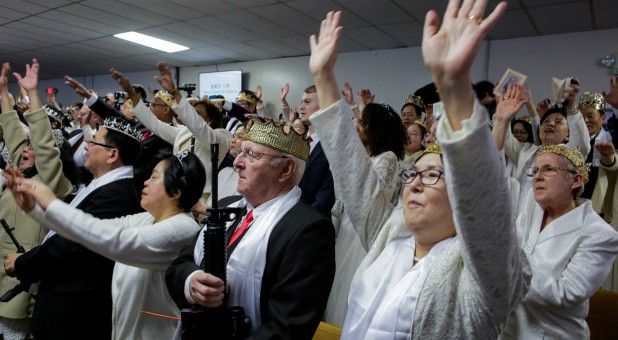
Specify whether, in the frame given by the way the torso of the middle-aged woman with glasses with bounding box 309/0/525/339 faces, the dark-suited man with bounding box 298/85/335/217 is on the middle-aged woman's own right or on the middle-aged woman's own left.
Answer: on the middle-aged woman's own right

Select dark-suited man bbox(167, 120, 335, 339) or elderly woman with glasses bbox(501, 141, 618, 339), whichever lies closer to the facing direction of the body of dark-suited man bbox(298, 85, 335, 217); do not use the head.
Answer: the dark-suited man

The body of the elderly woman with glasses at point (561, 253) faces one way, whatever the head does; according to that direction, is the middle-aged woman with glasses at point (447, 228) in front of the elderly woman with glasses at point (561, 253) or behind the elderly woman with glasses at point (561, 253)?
in front

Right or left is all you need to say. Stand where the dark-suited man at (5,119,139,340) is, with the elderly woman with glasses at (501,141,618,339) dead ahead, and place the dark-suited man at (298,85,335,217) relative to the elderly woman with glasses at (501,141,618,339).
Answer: left

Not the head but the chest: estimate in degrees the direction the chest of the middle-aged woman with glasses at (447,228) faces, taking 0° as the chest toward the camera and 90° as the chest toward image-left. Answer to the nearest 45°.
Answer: approximately 45°

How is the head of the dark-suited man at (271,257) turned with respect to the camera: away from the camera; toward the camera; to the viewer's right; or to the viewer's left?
to the viewer's left

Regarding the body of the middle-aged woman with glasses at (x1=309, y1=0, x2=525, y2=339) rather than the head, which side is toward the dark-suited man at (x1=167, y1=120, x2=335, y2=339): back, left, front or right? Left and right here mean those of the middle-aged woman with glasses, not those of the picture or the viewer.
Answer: right

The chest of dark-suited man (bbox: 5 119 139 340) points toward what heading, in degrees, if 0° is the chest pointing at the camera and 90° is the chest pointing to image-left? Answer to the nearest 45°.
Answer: approximately 90°

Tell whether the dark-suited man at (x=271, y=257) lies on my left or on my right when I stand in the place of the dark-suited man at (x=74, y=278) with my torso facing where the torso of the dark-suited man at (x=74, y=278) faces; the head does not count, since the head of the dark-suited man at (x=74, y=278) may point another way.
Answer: on my left

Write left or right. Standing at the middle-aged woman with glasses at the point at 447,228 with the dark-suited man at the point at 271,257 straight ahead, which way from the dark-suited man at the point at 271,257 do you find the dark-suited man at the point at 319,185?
right

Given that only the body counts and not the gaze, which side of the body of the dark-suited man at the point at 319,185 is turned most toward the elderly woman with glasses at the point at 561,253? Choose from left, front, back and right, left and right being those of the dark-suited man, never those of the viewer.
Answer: left

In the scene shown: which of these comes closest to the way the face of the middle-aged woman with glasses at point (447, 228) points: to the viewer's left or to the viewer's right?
to the viewer's left
